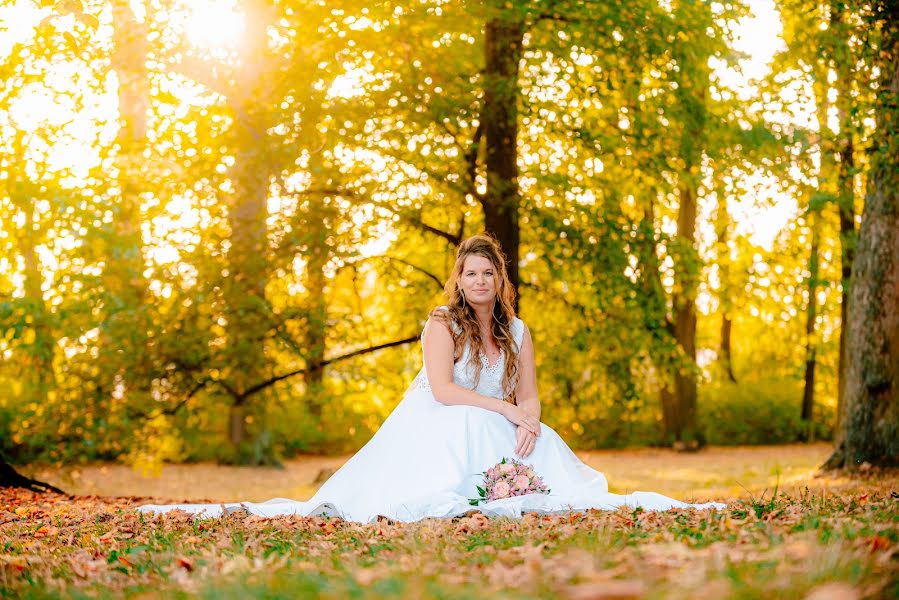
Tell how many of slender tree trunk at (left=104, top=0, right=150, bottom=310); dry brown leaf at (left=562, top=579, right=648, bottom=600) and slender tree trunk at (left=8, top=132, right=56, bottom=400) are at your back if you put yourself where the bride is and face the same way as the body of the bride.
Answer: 2

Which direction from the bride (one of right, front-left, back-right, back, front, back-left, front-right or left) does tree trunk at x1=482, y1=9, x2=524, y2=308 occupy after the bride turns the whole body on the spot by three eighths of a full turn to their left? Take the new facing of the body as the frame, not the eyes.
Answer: front

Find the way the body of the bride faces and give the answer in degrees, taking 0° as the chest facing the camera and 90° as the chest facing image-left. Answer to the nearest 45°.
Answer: approximately 315°

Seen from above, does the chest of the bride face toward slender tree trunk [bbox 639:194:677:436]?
no

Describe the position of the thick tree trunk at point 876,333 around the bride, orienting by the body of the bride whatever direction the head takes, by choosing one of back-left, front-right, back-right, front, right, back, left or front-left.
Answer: left

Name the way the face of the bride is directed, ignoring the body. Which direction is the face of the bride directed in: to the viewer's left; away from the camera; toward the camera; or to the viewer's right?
toward the camera

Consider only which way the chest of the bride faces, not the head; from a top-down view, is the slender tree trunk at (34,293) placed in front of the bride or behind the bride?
behind

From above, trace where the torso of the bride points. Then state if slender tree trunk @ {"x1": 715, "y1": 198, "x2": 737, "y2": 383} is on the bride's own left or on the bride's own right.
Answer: on the bride's own left

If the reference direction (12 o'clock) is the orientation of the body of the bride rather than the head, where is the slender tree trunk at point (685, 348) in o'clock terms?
The slender tree trunk is roughly at 8 o'clock from the bride.

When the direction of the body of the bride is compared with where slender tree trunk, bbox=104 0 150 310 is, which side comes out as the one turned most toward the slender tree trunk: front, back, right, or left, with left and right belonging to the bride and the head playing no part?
back
